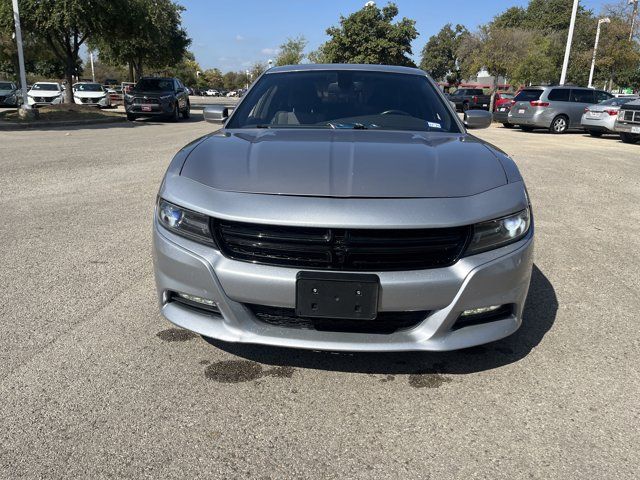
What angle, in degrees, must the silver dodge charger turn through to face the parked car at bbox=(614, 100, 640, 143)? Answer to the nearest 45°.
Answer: approximately 135° to its left

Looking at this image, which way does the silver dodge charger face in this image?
toward the camera

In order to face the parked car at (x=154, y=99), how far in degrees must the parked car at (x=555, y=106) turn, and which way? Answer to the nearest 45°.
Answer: approximately 135° to its left

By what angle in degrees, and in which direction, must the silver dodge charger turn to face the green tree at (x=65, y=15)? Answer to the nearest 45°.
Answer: approximately 135° to its right

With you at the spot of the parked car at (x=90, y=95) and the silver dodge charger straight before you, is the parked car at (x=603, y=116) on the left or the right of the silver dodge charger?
left

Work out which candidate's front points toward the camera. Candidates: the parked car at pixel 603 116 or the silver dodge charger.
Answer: the silver dodge charger

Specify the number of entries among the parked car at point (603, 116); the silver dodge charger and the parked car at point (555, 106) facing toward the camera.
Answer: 1

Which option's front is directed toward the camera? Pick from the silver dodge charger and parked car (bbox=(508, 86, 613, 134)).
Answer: the silver dodge charger

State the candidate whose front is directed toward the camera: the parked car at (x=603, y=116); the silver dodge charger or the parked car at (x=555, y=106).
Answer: the silver dodge charger

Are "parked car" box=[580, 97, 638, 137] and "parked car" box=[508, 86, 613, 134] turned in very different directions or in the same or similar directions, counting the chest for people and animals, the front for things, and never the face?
same or similar directions

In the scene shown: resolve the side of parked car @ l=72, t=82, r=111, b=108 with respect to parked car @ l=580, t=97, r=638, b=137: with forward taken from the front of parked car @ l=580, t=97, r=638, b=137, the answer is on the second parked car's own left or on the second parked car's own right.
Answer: on the second parked car's own left

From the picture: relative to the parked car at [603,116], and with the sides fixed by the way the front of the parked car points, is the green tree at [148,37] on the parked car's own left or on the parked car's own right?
on the parked car's own left

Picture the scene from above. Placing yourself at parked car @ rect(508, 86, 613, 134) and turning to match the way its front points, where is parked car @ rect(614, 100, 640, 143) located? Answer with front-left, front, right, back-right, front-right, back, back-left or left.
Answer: right

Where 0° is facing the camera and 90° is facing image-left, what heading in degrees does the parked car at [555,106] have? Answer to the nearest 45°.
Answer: approximately 225°

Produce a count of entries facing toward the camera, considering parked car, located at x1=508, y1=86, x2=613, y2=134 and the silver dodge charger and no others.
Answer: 1

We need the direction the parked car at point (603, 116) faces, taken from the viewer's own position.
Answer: facing away from the viewer and to the right of the viewer
